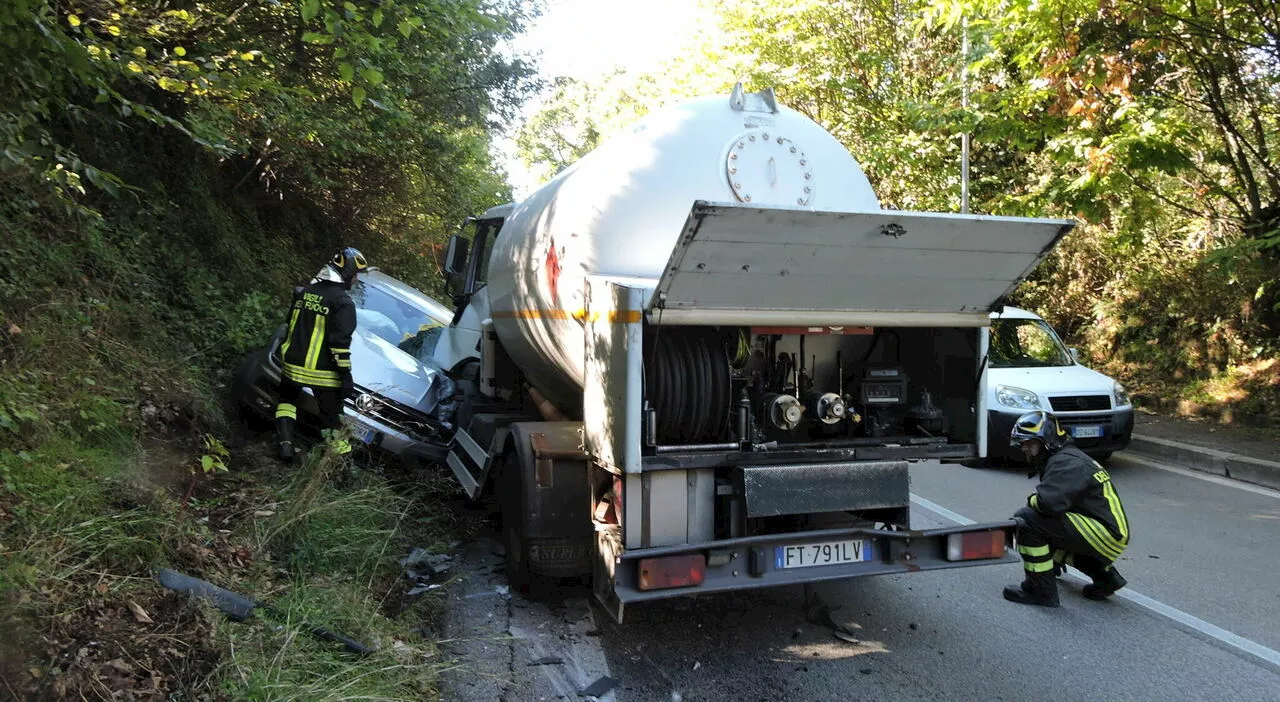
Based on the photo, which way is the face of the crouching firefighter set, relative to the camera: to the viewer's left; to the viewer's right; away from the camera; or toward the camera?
to the viewer's left

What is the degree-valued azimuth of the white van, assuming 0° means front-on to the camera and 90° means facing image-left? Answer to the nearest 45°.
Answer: approximately 315°

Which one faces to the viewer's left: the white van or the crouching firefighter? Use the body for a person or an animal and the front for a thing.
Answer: the crouching firefighter

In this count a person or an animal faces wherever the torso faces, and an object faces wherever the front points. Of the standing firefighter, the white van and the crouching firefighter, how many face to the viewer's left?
1

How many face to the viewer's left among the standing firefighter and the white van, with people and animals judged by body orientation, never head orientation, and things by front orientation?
0

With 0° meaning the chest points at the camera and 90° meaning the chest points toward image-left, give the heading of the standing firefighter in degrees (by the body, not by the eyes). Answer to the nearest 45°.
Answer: approximately 225°

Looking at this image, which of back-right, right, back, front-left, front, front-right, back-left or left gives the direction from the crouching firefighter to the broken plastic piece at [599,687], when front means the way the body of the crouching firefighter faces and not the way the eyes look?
front-left

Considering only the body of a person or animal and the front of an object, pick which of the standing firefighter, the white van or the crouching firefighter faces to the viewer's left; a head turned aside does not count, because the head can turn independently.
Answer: the crouching firefighter

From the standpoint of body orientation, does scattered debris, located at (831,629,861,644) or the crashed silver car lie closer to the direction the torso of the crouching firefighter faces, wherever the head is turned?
the crashed silver car

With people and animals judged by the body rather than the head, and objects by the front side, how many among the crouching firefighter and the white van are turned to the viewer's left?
1

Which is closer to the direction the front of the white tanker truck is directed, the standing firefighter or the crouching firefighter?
the standing firefighter

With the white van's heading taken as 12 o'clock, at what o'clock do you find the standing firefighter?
The standing firefighter is roughly at 3 o'clock from the white van.

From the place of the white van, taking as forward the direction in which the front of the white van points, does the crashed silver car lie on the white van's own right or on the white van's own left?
on the white van's own right

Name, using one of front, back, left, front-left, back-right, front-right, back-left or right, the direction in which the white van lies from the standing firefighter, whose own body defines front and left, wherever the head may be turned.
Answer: front-right

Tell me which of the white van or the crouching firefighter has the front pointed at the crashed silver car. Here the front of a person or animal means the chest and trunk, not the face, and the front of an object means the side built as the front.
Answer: the crouching firefighter

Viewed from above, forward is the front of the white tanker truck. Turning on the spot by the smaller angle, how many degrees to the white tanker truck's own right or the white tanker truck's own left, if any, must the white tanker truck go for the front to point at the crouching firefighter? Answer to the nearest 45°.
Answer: approximately 90° to the white tanker truck's own right

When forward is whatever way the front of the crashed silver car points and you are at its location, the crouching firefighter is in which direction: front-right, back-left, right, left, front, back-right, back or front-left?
left

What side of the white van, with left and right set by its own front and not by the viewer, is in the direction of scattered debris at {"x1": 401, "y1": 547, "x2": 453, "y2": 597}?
right
